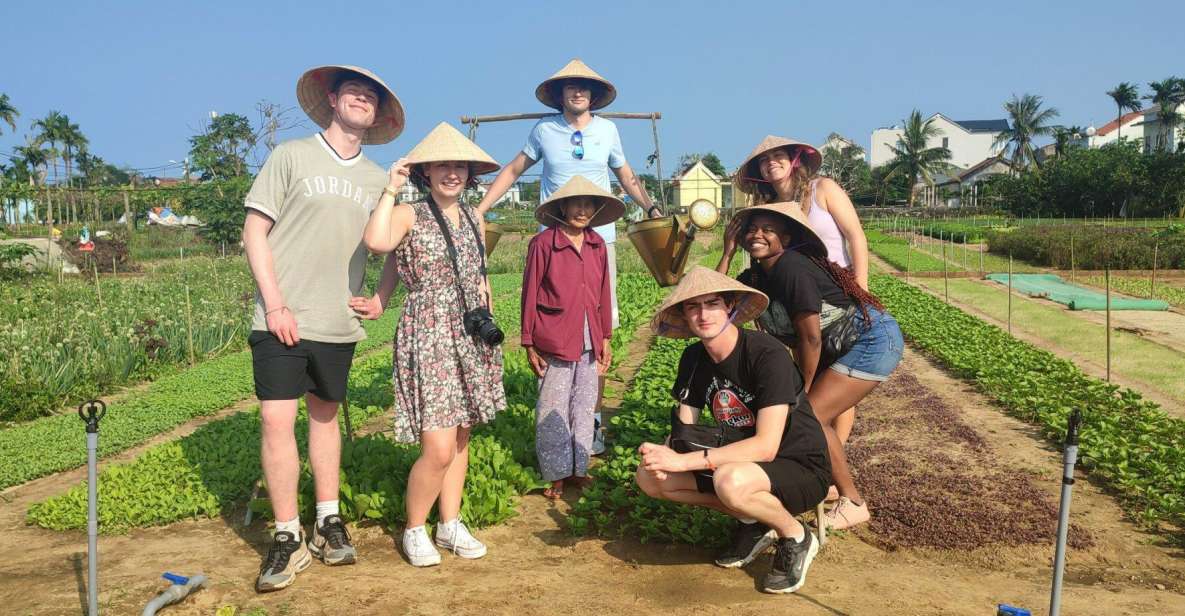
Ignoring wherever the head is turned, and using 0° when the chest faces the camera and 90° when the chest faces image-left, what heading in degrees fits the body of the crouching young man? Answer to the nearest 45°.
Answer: approximately 45°

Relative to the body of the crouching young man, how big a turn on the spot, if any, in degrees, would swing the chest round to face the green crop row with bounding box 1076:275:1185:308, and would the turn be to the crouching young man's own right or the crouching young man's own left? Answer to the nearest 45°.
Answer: approximately 180°

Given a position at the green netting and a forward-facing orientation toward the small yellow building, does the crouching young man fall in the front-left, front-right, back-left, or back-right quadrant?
back-left

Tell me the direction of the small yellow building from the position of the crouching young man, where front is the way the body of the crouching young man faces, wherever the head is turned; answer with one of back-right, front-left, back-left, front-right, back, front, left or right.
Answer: back-right

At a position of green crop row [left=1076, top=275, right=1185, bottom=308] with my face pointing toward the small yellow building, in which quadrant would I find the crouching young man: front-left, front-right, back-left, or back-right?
back-left

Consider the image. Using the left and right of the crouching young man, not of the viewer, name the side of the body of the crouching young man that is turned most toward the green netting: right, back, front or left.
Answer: back

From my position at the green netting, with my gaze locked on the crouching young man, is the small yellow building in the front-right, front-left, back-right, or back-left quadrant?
back-right
